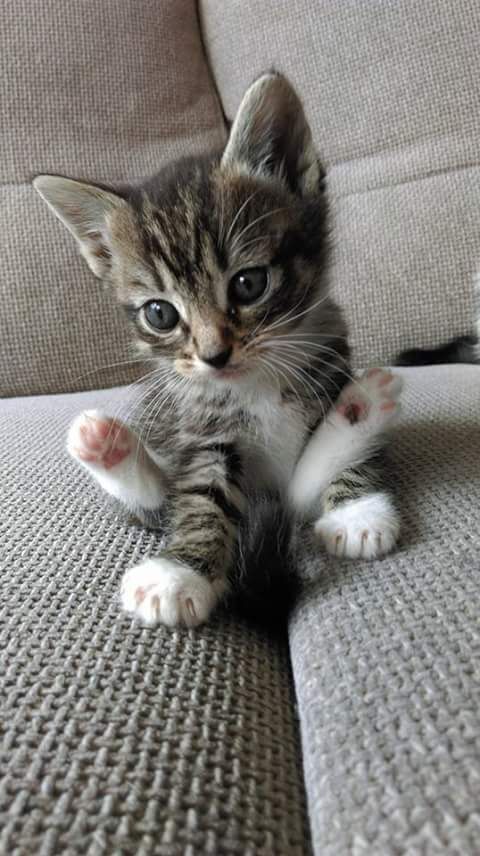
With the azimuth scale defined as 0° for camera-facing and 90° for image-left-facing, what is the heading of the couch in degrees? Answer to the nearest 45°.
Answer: approximately 0°

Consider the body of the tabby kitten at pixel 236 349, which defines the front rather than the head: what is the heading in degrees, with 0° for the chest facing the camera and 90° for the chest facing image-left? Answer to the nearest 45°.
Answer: approximately 0°
